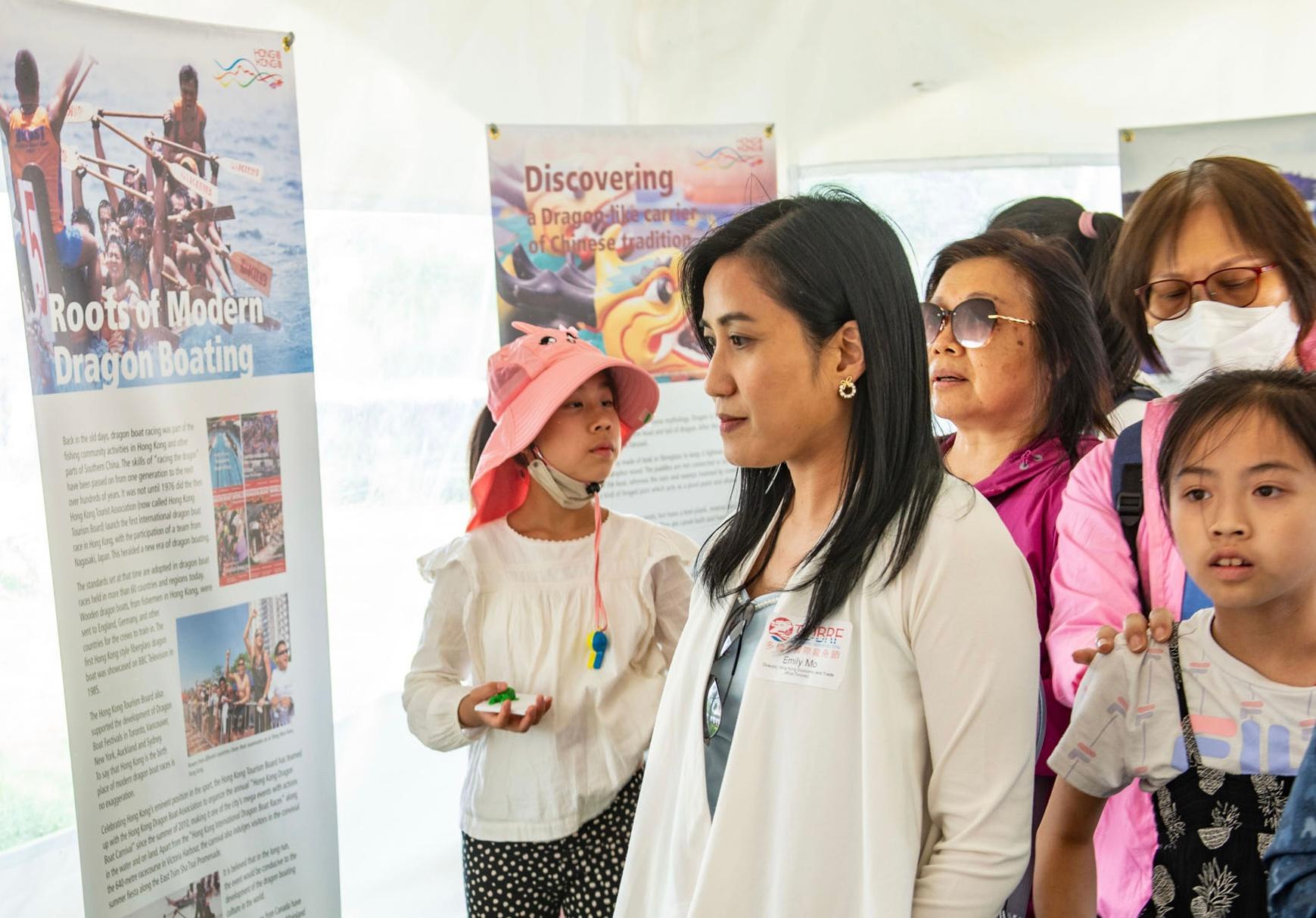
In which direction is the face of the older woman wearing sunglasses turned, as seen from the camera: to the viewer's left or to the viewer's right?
to the viewer's left

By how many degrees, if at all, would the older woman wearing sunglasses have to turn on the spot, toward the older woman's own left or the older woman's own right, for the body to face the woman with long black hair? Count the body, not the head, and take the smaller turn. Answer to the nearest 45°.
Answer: approximately 45° to the older woman's own left

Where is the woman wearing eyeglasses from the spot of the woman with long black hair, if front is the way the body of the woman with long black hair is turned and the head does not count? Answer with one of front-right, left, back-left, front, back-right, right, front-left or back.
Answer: back

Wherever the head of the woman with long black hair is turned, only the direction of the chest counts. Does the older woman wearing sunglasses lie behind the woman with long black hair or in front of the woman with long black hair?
behind

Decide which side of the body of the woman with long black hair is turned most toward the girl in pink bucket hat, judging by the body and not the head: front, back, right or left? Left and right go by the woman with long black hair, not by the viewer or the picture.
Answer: right

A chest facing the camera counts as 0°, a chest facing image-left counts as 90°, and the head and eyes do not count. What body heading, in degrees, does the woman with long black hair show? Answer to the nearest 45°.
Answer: approximately 45°

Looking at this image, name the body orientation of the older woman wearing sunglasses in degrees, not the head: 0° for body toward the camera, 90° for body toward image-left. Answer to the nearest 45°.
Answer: approximately 45°
